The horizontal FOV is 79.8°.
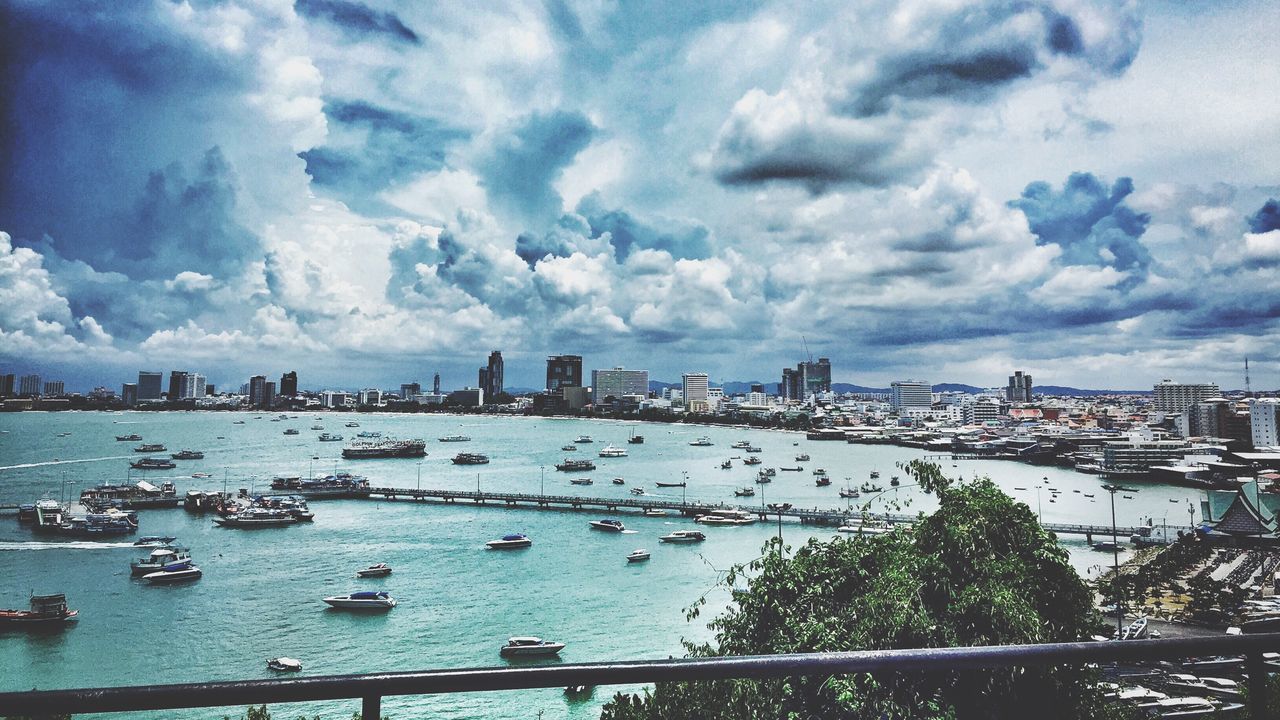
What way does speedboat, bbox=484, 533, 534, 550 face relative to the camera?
to the viewer's left

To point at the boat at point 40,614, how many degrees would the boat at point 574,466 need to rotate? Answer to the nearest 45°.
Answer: approximately 90° to its left

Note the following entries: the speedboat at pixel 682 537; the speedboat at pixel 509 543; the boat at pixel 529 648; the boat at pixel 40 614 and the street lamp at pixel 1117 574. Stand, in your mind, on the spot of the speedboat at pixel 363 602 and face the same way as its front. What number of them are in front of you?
1

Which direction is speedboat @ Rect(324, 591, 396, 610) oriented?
to the viewer's left

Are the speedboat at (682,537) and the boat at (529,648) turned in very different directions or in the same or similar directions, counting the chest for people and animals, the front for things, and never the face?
very different directions

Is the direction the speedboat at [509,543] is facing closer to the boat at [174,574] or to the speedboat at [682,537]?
the boat

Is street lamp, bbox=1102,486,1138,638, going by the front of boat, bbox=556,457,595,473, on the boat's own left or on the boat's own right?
on the boat's own left

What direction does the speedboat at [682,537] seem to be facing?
to the viewer's left
